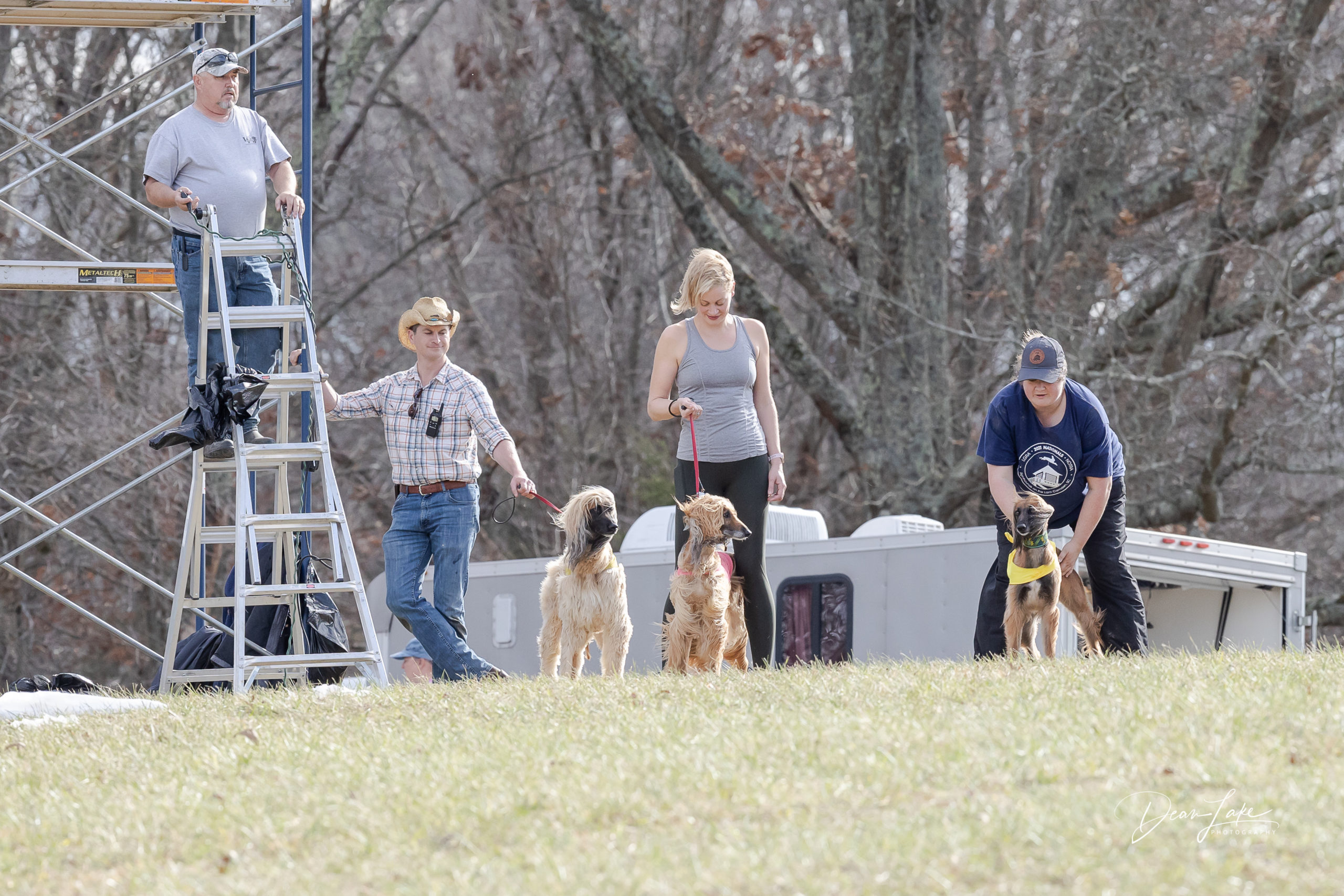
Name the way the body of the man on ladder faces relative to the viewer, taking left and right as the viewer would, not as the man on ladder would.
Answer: facing the viewer and to the right of the viewer

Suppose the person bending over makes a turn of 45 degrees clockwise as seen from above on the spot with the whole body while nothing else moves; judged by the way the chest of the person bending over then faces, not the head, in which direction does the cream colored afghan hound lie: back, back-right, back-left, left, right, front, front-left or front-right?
front-right

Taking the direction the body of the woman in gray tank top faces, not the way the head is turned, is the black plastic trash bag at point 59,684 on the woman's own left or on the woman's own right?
on the woman's own right

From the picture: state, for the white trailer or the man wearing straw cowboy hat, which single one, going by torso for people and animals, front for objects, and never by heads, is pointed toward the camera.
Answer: the man wearing straw cowboy hat

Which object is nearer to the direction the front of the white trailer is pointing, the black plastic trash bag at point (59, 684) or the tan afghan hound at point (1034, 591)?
the black plastic trash bag

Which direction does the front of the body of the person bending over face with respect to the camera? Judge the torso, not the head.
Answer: toward the camera

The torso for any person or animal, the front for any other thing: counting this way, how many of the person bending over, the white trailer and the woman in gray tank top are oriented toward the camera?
2

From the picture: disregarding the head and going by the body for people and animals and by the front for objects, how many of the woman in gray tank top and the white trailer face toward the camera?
1

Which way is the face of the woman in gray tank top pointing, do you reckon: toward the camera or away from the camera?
toward the camera

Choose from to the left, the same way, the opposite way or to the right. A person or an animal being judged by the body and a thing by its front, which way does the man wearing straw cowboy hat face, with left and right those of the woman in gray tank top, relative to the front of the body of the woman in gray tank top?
the same way

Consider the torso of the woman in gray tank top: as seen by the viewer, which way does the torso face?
toward the camera

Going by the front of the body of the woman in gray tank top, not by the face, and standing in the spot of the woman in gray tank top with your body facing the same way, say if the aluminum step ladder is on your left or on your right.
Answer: on your right

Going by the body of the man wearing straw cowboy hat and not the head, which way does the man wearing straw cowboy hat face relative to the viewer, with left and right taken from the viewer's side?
facing the viewer

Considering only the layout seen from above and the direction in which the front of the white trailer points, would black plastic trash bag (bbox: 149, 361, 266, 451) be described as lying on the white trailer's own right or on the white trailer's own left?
on the white trailer's own left

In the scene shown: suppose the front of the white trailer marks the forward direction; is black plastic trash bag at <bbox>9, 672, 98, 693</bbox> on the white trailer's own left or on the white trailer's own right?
on the white trailer's own left
